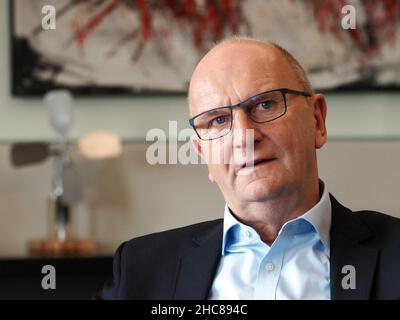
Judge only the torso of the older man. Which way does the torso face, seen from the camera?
toward the camera

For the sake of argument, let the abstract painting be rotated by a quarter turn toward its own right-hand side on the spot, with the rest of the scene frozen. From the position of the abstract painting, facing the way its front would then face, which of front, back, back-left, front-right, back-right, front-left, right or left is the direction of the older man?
left

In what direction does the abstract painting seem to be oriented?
toward the camera
